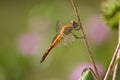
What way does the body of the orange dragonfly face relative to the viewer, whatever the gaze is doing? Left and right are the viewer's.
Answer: facing to the right of the viewer

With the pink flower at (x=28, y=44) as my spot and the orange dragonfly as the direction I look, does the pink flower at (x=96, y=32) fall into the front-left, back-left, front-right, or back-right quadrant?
front-left

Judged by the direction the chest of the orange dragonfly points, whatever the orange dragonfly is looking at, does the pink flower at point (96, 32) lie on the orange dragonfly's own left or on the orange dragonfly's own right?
on the orange dragonfly's own left
